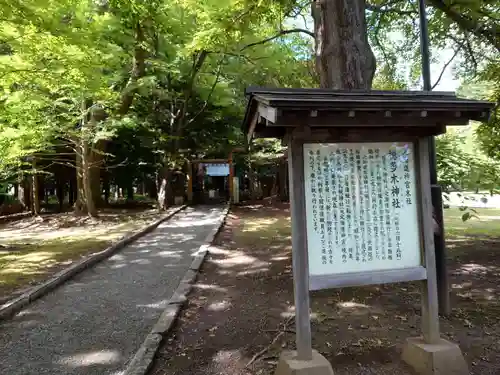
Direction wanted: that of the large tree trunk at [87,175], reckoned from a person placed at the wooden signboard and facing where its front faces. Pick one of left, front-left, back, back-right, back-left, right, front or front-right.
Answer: back

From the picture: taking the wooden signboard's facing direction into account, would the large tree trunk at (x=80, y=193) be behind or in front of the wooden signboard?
behind

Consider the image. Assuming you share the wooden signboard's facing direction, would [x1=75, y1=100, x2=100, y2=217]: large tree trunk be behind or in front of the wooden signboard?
behind

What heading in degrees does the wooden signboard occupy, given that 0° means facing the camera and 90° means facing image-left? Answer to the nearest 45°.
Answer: approximately 315°
